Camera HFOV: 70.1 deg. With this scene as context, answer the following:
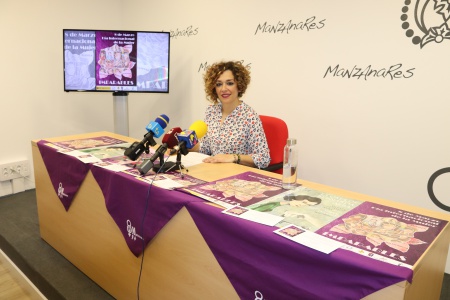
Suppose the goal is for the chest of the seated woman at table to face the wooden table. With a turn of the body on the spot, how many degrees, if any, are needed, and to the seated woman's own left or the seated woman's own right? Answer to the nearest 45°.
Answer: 0° — they already face it

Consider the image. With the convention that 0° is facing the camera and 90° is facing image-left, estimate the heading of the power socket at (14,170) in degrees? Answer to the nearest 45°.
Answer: approximately 315°

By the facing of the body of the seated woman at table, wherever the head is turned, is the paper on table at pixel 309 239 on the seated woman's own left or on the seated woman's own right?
on the seated woman's own left

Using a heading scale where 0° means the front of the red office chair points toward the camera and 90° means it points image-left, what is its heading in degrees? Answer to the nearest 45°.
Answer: approximately 45°

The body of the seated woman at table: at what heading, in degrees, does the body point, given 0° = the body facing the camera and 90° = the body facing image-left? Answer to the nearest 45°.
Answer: approximately 45°

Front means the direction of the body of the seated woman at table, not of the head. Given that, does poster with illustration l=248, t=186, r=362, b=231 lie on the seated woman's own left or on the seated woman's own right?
on the seated woman's own left
